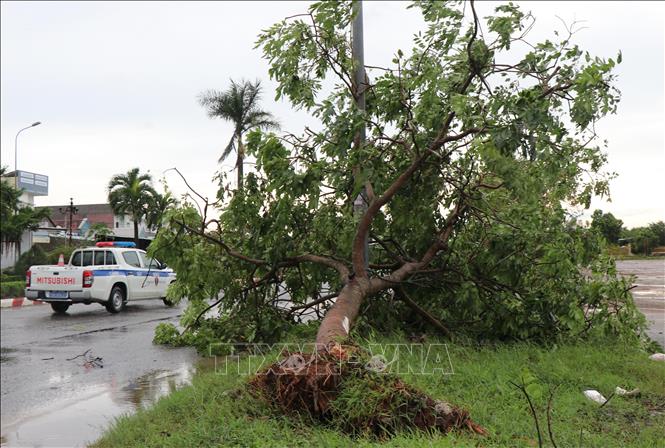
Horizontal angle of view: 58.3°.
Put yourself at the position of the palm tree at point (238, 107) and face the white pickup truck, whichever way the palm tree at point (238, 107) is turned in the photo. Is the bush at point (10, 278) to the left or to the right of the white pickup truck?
right

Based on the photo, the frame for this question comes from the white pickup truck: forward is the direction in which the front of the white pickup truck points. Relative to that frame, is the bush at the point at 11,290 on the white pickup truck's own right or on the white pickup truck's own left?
on the white pickup truck's own left

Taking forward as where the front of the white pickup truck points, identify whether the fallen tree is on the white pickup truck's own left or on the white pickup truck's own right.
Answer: on the white pickup truck's own right

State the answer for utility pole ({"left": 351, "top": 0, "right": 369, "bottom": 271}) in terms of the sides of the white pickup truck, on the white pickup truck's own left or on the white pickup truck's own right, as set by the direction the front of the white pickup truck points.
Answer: on the white pickup truck's own right

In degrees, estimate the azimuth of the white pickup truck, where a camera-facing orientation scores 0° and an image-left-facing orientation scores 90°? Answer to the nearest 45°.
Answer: approximately 225°

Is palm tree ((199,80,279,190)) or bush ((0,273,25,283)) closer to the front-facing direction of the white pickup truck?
the palm tree
